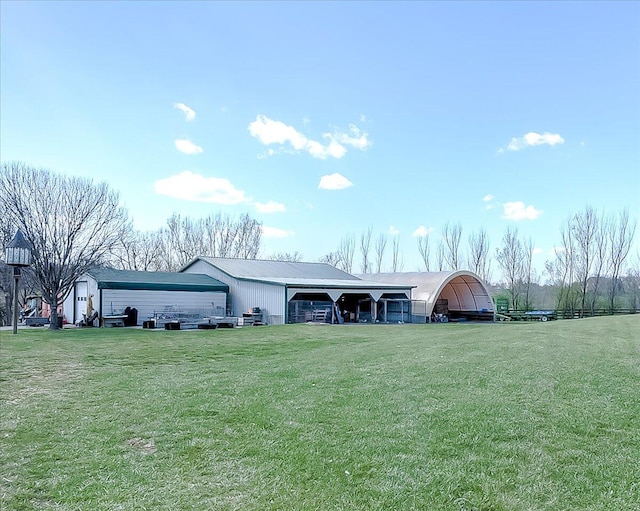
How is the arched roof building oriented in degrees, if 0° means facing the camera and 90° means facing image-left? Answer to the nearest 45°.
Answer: approximately 315°

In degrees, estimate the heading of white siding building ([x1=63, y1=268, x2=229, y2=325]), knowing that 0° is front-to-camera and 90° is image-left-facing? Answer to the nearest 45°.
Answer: approximately 45°

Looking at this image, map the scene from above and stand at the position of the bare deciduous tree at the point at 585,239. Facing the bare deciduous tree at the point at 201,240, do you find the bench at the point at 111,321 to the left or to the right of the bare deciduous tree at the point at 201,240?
left

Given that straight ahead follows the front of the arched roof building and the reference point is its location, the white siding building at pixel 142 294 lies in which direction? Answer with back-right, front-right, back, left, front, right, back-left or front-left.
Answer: right

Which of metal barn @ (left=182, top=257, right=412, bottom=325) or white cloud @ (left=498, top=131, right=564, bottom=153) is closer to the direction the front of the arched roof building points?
the white cloud

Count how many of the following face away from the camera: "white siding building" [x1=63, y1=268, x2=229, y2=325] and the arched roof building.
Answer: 0

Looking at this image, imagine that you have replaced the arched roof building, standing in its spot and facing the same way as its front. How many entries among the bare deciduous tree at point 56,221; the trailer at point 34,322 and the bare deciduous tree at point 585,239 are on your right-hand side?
2
